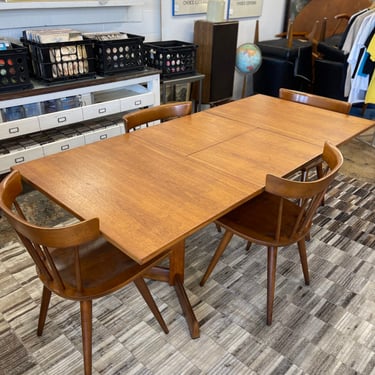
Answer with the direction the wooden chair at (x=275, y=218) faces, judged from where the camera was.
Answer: facing away from the viewer and to the left of the viewer

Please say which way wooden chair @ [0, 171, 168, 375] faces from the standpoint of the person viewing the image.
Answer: facing away from the viewer and to the right of the viewer

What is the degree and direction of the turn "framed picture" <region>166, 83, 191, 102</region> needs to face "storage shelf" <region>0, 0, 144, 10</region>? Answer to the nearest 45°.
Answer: approximately 45° to its right

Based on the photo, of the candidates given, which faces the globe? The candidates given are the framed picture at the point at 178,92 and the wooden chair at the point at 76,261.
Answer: the wooden chair

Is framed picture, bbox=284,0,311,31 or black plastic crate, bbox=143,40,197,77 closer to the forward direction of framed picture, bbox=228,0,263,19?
the black plastic crate

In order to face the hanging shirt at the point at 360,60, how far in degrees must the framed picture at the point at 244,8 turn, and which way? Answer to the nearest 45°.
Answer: approximately 45° to its left

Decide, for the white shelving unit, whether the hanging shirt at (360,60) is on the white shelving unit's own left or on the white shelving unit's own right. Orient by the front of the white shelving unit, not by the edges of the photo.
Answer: on the white shelving unit's own left

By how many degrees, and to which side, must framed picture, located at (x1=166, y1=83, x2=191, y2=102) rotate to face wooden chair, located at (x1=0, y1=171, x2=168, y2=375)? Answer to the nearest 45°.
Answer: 0° — it already faces it

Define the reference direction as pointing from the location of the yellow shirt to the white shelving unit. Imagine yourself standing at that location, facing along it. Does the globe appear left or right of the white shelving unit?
right

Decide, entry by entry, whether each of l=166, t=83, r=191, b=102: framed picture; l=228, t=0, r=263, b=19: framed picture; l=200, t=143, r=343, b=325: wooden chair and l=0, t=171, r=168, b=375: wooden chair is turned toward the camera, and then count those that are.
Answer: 2

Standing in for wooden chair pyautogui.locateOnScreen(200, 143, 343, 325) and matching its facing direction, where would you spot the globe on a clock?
The globe is roughly at 1 o'clock from the wooden chair.

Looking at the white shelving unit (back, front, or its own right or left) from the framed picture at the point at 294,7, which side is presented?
left

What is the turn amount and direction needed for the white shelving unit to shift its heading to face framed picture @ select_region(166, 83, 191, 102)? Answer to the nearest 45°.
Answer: approximately 90° to its left
